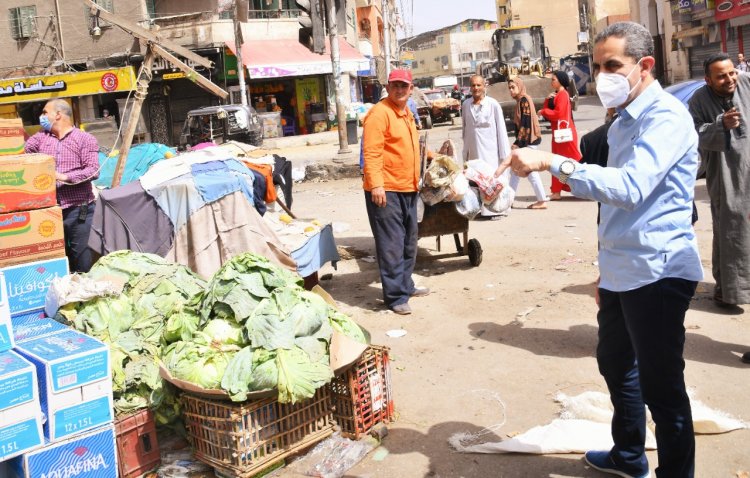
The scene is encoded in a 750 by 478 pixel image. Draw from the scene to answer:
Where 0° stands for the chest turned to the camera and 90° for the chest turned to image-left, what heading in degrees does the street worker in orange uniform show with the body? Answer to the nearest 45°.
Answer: approximately 315°

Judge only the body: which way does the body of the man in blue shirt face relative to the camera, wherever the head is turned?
to the viewer's left

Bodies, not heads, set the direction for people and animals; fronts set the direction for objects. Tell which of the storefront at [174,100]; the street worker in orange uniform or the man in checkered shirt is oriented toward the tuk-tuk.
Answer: the storefront

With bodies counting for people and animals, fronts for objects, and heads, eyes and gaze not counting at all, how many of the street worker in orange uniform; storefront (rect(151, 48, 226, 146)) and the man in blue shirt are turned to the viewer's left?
1

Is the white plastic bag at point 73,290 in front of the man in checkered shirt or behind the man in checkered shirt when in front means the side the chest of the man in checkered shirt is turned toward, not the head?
in front

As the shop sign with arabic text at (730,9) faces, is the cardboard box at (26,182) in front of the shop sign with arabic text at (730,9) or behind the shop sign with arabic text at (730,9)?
in front
